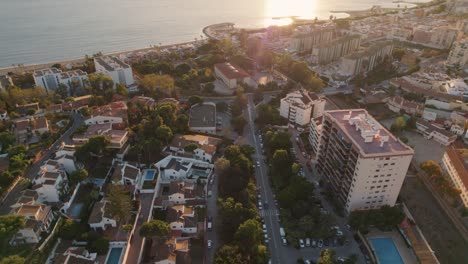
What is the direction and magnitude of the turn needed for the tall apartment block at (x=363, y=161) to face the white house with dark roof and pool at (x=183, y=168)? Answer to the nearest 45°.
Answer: approximately 45° to its right

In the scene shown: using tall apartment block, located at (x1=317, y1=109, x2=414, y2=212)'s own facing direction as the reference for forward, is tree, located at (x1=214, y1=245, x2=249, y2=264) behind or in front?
in front

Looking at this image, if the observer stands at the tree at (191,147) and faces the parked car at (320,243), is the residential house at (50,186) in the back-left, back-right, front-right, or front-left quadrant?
back-right

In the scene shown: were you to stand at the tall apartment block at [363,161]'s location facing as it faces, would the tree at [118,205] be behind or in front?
in front

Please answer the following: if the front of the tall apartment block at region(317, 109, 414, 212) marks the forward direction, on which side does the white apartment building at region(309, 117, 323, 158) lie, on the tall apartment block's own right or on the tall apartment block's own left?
on the tall apartment block's own right

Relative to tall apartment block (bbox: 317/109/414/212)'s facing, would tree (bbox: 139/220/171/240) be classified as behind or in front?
in front

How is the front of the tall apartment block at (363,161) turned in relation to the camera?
facing the viewer and to the left of the viewer

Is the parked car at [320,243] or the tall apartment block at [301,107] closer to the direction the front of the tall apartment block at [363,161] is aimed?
the parked car

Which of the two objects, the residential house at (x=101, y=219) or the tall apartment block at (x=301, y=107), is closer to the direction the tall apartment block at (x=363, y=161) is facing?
the residential house

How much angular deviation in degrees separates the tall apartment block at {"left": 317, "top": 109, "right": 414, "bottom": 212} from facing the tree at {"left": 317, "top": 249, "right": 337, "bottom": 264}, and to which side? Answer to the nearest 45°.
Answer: approximately 45° to its left
